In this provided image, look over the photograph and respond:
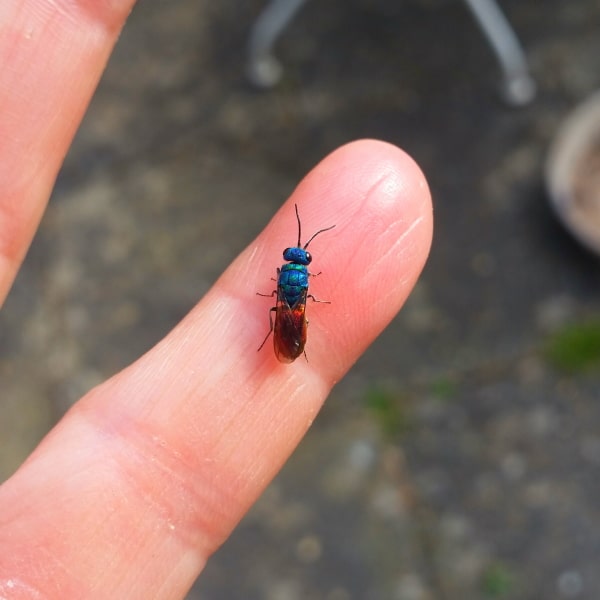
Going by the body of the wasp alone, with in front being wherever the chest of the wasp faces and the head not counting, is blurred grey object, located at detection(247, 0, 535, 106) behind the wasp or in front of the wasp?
in front

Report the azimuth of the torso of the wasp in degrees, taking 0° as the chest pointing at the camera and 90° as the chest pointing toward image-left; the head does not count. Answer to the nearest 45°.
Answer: approximately 180°
